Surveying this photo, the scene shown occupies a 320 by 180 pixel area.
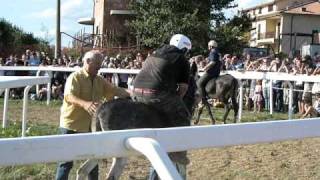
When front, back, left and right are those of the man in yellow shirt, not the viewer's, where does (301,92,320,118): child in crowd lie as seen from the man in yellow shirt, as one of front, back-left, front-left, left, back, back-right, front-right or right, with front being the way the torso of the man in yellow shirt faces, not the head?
left

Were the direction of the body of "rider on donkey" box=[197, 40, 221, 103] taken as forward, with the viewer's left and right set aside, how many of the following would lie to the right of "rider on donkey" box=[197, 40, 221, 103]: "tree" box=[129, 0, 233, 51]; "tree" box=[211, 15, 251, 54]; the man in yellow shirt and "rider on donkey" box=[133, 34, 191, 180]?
2

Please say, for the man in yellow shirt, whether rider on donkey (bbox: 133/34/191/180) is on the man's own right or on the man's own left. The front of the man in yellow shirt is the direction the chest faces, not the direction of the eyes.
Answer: on the man's own left

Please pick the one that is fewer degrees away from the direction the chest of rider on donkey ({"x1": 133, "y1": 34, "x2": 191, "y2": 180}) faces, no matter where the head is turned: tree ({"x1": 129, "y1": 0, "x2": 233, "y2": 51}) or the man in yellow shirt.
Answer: the tree

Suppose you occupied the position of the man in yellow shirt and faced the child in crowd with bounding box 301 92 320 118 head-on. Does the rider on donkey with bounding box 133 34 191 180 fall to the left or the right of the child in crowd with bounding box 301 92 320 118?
right
